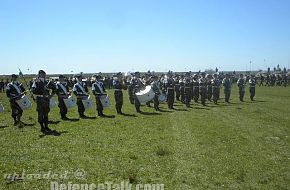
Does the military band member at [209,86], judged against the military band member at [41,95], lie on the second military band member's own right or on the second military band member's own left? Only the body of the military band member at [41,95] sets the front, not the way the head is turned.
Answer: on the second military band member's own left

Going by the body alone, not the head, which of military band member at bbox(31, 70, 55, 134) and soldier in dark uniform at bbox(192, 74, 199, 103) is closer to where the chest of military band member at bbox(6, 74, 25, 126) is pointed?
the military band member

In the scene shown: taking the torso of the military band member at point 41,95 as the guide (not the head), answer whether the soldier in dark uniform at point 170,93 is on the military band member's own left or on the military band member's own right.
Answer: on the military band member's own left

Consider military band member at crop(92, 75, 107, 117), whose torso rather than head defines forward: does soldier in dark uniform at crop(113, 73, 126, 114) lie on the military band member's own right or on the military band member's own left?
on the military band member's own left
